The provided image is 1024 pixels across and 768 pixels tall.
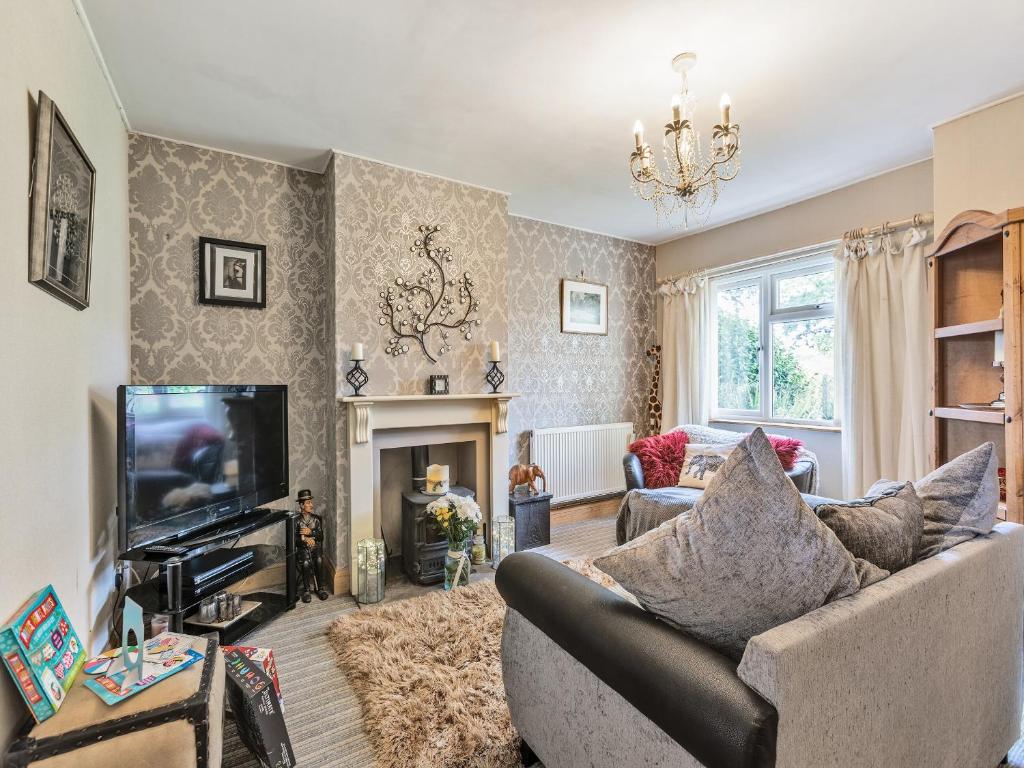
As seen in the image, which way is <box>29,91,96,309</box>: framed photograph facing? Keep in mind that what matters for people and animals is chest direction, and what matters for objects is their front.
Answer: to the viewer's right

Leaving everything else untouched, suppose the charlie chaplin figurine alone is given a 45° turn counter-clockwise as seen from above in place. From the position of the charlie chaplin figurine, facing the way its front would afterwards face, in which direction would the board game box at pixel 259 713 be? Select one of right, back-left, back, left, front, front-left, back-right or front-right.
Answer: front-right

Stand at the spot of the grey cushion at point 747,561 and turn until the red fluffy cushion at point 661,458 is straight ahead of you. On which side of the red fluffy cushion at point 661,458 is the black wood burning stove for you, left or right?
left

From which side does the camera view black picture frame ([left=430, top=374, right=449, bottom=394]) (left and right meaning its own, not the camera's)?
front

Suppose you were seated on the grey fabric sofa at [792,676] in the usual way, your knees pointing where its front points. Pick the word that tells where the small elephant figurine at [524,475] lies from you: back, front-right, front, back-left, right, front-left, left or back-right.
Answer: front

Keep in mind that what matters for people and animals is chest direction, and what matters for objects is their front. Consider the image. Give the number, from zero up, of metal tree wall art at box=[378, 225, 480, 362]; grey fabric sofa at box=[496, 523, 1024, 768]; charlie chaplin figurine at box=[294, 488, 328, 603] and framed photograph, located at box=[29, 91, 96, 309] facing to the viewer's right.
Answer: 1

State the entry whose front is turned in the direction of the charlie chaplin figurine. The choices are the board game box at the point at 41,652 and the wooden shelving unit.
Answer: the wooden shelving unit

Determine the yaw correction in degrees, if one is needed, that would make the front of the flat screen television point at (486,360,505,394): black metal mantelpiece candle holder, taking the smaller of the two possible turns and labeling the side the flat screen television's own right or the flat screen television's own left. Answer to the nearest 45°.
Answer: approximately 45° to the flat screen television's own left

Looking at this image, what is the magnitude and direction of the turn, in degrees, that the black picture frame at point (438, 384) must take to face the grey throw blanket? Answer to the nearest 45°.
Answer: approximately 90° to its left

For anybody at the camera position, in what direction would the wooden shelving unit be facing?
facing the viewer and to the left of the viewer

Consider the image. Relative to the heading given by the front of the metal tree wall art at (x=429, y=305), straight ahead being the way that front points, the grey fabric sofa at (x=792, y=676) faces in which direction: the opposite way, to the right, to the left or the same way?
the opposite way

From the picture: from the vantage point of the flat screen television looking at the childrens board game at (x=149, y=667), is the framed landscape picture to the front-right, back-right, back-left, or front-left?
back-left

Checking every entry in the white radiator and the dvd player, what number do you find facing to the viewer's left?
0

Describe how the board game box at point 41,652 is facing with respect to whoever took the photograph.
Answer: facing the viewer and to the right of the viewer

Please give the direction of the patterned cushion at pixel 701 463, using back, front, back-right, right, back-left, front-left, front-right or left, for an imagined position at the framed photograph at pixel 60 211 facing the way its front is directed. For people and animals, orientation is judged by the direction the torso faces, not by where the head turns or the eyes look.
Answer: front
